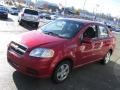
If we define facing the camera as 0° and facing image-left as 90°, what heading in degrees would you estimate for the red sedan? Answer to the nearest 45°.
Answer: approximately 45°

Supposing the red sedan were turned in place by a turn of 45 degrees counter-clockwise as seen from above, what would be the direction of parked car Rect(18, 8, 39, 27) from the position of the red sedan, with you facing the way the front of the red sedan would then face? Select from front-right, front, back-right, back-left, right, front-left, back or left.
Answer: back
